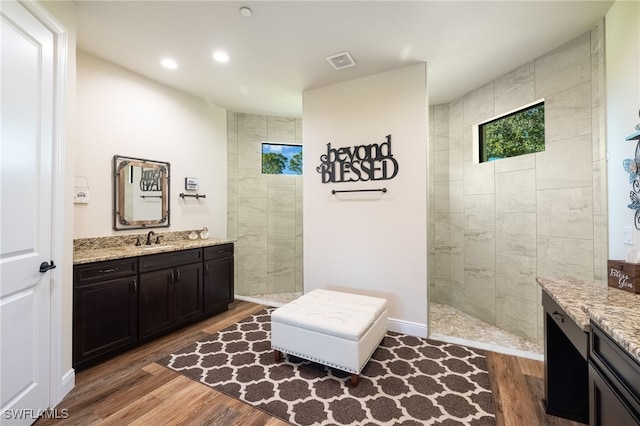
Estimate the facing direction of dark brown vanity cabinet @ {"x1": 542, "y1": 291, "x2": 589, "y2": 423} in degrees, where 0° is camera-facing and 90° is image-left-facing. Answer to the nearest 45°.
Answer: approximately 45°

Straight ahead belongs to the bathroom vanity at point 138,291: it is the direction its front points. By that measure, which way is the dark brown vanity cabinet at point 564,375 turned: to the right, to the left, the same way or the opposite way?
the opposite way

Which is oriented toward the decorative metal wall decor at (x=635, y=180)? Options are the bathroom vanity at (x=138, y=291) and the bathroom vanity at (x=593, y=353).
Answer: the bathroom vanity at (x=138, y=291)

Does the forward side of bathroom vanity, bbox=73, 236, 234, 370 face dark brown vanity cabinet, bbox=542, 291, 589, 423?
yes

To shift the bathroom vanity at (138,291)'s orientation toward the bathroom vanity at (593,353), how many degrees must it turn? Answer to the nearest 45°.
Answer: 0° — it already faces it

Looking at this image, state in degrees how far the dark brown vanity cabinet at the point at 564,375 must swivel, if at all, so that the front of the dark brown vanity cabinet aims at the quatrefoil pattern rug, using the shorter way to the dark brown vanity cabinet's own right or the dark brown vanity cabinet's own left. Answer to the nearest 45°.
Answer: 0° — it already faces it

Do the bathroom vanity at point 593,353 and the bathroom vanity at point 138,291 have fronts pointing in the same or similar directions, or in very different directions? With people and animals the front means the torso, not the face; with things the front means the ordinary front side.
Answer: very different directions

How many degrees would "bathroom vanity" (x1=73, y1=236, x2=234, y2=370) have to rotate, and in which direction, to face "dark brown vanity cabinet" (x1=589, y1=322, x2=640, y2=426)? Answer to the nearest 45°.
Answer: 0° — it already faces it
